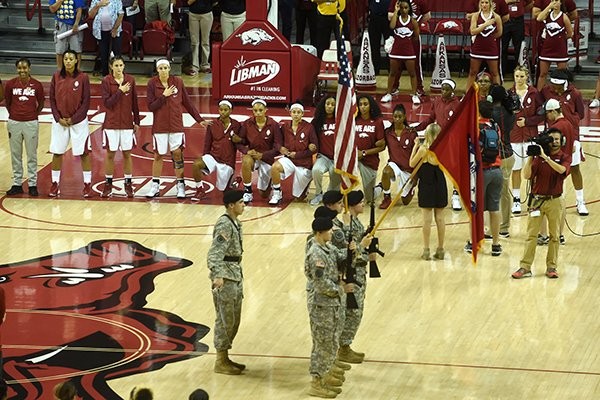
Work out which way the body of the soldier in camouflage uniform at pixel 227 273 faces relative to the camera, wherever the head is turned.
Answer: to the viewer's right

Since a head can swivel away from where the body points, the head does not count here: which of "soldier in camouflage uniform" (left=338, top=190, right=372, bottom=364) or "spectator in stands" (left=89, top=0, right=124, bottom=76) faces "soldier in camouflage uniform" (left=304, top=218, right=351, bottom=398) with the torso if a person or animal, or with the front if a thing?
the spectator in stands

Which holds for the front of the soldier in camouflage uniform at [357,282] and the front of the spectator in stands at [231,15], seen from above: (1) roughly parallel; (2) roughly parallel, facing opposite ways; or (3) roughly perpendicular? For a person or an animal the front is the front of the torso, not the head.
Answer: roughly perpendicular

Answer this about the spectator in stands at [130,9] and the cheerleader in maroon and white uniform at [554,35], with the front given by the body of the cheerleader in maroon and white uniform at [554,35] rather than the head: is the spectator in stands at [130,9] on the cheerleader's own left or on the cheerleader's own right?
on the cheerleader's own right

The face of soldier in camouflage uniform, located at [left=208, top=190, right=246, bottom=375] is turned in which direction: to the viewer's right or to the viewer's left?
to the viewer's right

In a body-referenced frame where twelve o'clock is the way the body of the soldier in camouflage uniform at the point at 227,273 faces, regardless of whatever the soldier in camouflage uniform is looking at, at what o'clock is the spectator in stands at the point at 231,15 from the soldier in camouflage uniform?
The spectator in stands is roughly at 9 o'clock from the soldier in camouflage uniform.
